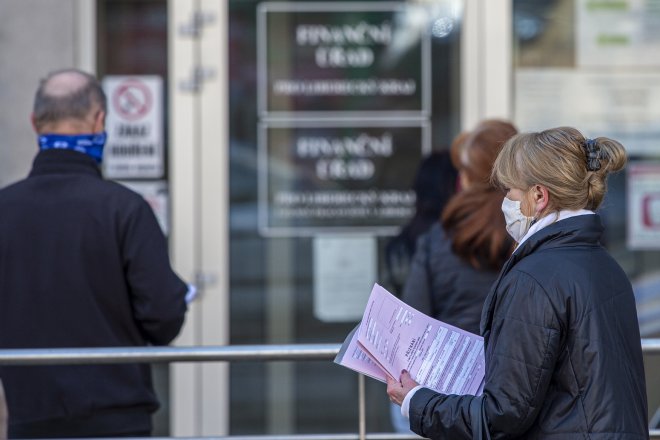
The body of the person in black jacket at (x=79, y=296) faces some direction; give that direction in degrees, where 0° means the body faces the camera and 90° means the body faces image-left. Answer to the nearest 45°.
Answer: approximately 180°

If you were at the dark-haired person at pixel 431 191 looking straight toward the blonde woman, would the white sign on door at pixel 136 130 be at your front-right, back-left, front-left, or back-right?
back-right

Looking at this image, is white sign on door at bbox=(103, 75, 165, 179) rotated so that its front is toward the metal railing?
yes

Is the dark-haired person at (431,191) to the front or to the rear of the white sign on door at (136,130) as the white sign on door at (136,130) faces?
to the front

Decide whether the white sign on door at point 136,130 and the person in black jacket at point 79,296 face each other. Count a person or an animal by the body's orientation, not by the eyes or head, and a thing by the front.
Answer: yes

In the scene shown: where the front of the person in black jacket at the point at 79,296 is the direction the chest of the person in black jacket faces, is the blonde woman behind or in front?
behind

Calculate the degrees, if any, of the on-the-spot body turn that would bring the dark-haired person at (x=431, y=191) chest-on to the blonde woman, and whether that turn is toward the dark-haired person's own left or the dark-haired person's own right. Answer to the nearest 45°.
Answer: approximately 180°

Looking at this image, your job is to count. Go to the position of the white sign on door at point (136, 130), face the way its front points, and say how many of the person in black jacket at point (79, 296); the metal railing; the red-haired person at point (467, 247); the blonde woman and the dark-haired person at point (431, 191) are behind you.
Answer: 0

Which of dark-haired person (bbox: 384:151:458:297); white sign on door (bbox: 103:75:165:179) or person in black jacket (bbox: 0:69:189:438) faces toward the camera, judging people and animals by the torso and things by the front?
the white sign on door

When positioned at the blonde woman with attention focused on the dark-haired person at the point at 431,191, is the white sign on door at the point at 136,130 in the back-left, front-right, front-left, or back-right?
front-left

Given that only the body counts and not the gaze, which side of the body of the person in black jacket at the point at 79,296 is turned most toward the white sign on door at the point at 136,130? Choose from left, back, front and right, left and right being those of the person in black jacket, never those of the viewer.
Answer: front

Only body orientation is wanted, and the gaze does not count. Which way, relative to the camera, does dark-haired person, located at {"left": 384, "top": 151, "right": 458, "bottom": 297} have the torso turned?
away from the camera

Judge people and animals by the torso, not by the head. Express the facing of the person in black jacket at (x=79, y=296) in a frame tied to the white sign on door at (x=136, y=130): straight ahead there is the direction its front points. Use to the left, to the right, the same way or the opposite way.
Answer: the opposite way

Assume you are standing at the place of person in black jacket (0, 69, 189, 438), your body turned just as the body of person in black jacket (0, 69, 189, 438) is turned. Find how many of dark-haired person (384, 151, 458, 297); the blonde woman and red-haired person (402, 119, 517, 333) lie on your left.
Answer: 0

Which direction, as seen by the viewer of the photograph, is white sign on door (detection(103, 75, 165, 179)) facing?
facing the viewer

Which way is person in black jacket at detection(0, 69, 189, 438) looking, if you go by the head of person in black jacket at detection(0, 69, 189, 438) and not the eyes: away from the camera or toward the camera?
away from the camera

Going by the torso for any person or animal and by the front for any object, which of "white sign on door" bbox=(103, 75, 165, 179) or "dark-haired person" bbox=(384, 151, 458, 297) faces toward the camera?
the white sign on door

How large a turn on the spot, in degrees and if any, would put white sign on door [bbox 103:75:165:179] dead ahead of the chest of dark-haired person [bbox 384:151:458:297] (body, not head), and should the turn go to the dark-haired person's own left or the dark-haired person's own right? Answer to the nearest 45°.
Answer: approximately 45° to the dark-haired person's own left

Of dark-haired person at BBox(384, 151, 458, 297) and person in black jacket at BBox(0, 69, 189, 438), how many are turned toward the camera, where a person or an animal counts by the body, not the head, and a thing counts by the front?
0
